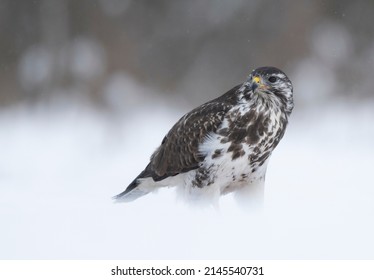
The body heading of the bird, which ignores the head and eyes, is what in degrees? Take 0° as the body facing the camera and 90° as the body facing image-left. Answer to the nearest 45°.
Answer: approximately 315°
